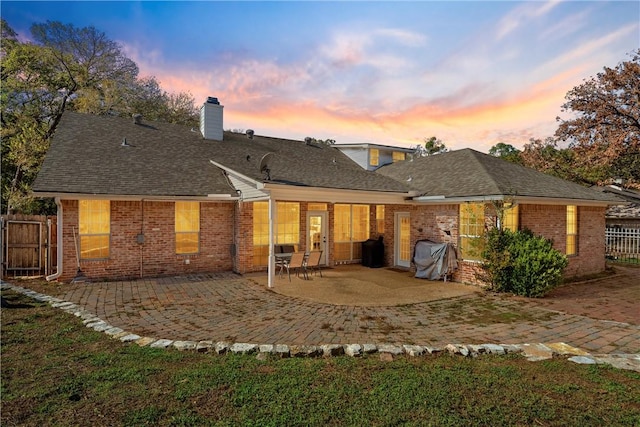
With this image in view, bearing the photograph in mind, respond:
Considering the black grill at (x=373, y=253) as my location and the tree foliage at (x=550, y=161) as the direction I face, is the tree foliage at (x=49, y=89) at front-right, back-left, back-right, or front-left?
back-left

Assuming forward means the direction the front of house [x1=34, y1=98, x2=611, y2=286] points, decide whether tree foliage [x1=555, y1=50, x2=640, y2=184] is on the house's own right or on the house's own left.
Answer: on the house's own right

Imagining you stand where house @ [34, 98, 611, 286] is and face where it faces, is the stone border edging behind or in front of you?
behind

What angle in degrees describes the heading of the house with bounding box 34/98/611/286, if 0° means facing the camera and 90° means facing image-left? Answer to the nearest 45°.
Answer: approximately 180°

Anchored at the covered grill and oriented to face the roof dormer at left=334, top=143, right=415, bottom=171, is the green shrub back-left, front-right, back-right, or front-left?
back-right

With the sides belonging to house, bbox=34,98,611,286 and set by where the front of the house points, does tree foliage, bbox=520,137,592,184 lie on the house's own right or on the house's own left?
on the house's own right

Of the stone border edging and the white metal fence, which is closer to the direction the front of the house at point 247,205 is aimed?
the white metal fence
